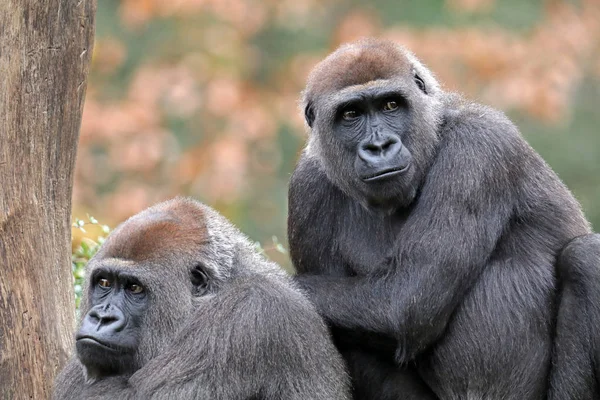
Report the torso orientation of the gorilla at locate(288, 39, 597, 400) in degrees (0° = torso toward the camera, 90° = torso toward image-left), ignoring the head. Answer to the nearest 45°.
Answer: approximately 45°

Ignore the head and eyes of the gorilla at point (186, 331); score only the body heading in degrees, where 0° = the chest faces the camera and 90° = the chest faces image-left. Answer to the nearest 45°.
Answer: approximately 45°

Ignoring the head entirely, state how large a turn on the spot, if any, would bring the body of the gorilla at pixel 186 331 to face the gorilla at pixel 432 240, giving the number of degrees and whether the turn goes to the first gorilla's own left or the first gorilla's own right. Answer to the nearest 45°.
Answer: approximately 135° to the first gorilla's own left

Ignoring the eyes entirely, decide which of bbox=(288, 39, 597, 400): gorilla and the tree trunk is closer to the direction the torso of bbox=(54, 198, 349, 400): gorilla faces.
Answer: the tree trunk

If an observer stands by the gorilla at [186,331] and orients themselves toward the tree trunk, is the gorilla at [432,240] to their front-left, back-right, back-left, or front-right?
back-right

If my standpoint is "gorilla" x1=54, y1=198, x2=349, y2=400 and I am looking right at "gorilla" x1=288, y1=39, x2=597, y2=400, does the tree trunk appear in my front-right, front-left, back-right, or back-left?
back-left

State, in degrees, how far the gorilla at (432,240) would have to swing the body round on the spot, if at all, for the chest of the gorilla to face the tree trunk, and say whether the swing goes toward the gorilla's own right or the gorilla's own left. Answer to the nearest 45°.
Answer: approximately 45° to the gorilla's own right

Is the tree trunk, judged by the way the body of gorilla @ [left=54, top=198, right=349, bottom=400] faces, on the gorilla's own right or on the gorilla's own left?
on the gorilla's own right
